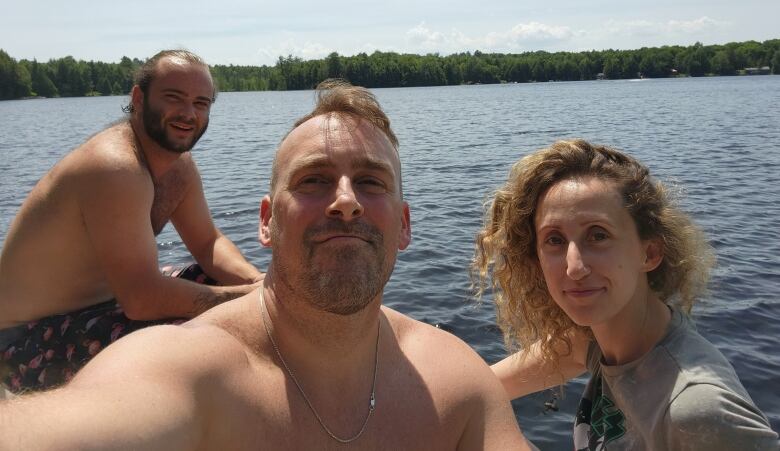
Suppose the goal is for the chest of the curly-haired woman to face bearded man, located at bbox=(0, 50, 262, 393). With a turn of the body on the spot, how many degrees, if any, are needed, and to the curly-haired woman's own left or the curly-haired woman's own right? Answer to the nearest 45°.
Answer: approximately 45° to the curly-haired woman's own right

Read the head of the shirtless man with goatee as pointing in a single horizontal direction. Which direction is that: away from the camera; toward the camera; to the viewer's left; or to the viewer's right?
toward the camera

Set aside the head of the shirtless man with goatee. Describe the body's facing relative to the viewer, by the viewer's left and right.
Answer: facing the viewer

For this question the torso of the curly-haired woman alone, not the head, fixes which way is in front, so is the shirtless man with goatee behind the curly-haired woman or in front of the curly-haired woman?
in front

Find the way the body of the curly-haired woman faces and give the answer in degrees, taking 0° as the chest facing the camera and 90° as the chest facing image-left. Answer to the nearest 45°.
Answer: approximately 45°

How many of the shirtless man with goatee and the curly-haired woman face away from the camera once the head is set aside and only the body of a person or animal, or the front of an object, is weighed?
0

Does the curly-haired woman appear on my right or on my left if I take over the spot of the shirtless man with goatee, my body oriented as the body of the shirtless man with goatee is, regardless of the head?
on my left
